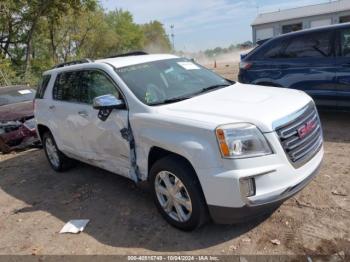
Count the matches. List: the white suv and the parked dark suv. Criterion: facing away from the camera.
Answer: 0

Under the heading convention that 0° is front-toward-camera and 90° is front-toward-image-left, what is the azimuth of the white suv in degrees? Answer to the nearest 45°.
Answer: approximately 315°

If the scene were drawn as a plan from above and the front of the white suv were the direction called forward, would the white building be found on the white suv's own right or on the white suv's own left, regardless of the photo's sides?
on the white suv's own left

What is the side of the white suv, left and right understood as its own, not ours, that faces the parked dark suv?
left
